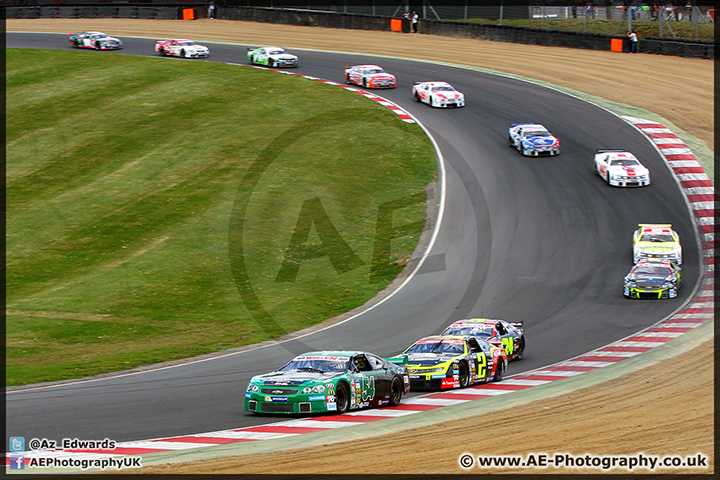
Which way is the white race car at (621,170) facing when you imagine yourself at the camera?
facing the viewer and to the right of the viewer

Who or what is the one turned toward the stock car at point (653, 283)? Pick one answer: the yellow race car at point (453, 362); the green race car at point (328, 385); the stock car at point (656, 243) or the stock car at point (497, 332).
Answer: the stock car at point (656, 243)

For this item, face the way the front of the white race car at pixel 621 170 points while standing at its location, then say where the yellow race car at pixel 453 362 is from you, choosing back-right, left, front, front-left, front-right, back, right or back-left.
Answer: front-right

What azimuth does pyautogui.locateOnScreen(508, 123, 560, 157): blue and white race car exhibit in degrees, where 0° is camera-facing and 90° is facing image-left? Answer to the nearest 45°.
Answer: approximately 315°

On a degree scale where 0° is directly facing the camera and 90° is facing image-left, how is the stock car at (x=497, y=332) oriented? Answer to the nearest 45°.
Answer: approximately 45°

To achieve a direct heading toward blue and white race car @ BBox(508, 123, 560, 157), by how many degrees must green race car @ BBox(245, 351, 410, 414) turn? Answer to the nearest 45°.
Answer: approximately 135° to its right

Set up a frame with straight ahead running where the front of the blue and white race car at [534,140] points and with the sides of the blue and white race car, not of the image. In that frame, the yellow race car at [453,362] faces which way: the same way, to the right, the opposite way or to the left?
to the right

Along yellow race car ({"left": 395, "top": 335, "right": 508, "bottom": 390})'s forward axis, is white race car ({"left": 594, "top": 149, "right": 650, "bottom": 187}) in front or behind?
behind

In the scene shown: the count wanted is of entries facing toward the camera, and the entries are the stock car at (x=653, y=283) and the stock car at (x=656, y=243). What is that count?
2

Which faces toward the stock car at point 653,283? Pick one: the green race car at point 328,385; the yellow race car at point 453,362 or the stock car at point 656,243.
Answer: the stock car at point 656,243

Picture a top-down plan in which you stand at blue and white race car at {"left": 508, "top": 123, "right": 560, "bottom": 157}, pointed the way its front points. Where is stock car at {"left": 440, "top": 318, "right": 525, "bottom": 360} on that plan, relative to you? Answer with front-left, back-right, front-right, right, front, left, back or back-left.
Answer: front-right
